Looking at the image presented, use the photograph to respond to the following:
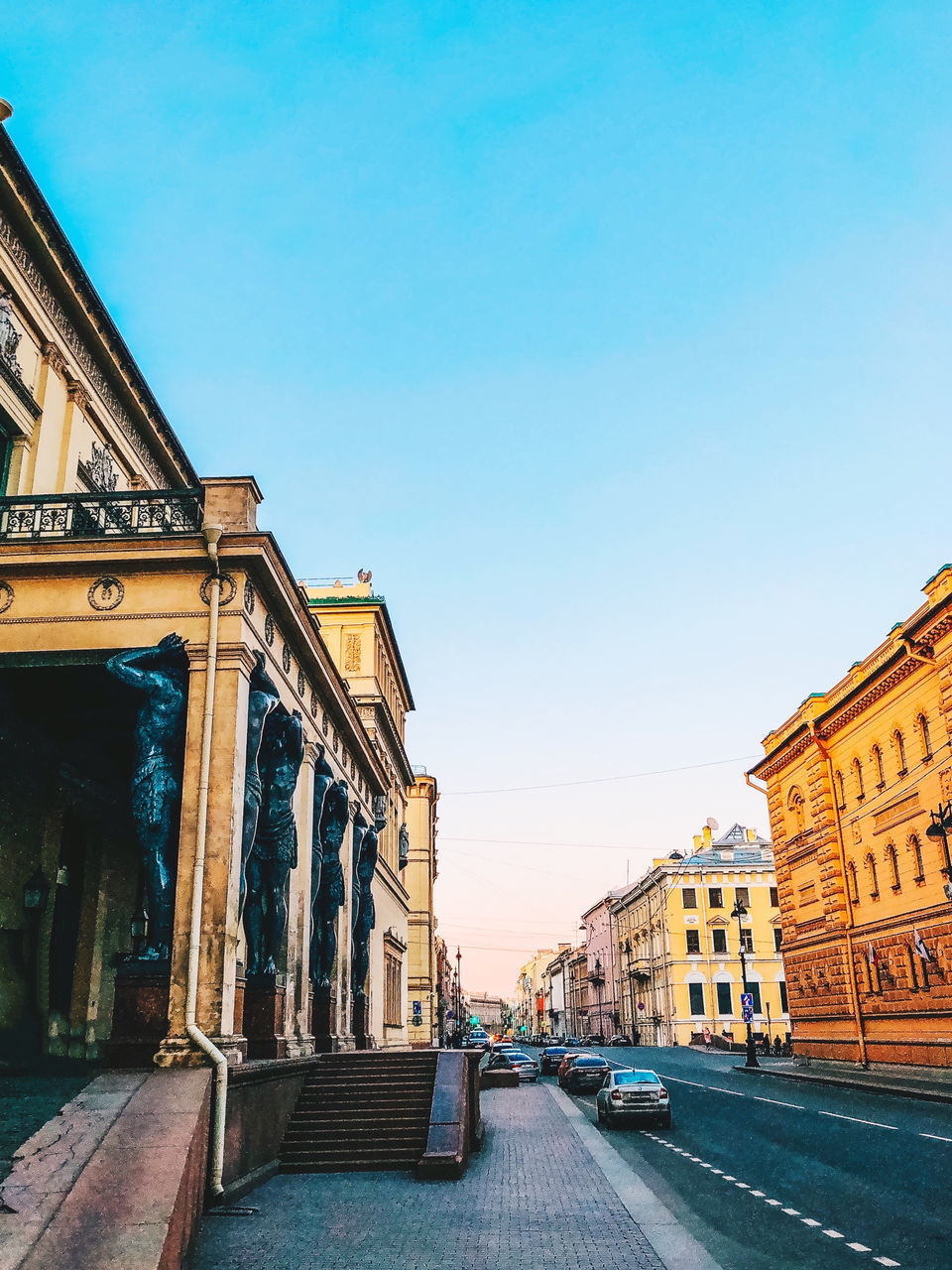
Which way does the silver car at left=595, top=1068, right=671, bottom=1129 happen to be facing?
away from the camera

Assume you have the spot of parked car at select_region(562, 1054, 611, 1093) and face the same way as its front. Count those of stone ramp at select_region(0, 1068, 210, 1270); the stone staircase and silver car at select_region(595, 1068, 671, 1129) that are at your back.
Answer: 3

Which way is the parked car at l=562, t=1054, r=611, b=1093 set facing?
away from the camera

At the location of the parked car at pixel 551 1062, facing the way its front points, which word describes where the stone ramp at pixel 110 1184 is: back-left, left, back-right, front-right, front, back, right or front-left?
back

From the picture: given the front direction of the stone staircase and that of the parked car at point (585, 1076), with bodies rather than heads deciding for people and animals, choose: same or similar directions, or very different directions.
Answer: very different directions

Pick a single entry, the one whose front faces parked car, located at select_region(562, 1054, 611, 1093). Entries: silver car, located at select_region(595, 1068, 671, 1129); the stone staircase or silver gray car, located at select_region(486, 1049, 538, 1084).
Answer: the silver car, located at select_region(595, 1068, 671, 1129)

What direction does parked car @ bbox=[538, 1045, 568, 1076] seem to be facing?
away from the camera

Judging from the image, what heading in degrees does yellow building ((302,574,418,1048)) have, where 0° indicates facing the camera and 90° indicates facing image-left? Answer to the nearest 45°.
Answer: approximately 270°

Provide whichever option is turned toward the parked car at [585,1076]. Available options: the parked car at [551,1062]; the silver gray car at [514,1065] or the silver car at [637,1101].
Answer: the silver car at [637,1101]

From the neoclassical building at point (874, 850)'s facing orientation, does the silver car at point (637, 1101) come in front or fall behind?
in front
